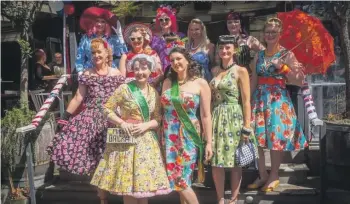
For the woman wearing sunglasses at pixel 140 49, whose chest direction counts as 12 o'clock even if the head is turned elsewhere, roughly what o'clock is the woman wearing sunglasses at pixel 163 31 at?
the woman wearing sunglasses at pixel 163 31 is roughly at 7 o'clock from the woman wearing sunglasses at pixel 140 49.

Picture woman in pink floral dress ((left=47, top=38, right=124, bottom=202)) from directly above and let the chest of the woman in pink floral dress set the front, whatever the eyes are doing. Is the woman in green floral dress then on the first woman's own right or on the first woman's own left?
on the first woman's own left

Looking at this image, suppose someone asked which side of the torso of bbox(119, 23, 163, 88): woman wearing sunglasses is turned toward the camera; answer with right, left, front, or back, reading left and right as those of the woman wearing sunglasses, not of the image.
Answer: front

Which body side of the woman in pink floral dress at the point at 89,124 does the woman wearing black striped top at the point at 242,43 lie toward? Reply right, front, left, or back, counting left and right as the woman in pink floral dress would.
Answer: left

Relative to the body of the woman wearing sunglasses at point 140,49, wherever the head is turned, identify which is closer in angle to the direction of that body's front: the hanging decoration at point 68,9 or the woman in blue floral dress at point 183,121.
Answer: the woman in blue floral dress

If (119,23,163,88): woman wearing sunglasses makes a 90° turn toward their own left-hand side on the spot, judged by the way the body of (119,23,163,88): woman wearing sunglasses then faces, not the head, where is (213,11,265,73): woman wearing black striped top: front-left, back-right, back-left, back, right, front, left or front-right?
front

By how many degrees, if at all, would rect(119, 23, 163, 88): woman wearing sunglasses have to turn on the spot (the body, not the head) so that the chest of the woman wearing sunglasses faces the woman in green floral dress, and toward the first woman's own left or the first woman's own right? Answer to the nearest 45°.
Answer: approximately 45° to the first woman's own left

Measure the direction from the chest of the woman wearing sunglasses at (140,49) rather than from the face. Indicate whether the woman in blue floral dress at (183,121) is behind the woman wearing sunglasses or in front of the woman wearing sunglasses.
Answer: in front

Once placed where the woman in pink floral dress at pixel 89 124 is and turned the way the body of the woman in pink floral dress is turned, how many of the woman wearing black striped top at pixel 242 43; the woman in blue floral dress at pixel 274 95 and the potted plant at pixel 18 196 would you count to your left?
2

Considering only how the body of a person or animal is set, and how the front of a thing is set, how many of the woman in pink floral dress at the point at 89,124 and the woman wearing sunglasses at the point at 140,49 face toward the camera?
2

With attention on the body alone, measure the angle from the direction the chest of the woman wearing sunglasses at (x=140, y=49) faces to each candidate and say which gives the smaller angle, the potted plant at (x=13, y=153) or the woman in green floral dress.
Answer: the woman in green floral dress
